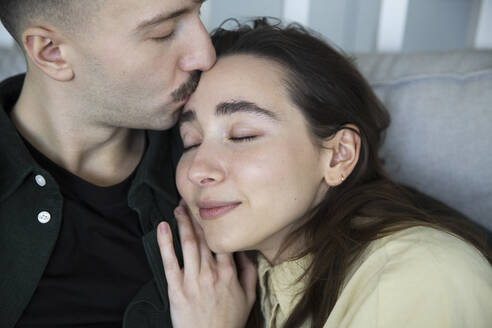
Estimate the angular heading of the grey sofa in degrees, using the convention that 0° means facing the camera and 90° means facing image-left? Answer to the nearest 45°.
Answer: approximately 0°
